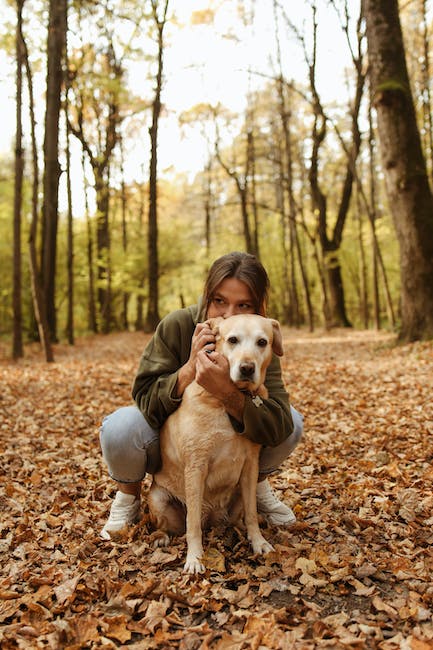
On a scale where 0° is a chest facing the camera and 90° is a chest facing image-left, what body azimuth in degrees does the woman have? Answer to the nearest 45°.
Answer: approximately 0°

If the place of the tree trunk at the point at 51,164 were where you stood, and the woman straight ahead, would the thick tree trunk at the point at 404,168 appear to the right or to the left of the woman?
left

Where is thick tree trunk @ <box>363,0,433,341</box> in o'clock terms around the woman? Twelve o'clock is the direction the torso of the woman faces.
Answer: The thick tree trunk is roughly at 7 o'clock from the woman.

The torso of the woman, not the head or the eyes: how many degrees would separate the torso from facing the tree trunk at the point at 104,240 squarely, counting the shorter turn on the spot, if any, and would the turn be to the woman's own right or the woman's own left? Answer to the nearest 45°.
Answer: approximately 180°

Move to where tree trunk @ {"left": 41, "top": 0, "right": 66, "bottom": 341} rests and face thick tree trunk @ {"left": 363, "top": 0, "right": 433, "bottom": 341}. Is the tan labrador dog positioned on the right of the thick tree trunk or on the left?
right

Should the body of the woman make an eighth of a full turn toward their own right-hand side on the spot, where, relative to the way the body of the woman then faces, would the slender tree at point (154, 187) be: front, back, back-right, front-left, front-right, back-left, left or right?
back-right

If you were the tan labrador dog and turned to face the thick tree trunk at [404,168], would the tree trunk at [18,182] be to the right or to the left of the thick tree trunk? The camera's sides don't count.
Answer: left

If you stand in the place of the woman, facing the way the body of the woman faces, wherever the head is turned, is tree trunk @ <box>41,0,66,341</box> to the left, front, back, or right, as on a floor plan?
back

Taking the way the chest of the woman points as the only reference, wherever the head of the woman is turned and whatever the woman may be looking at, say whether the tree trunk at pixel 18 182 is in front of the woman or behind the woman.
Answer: behind
